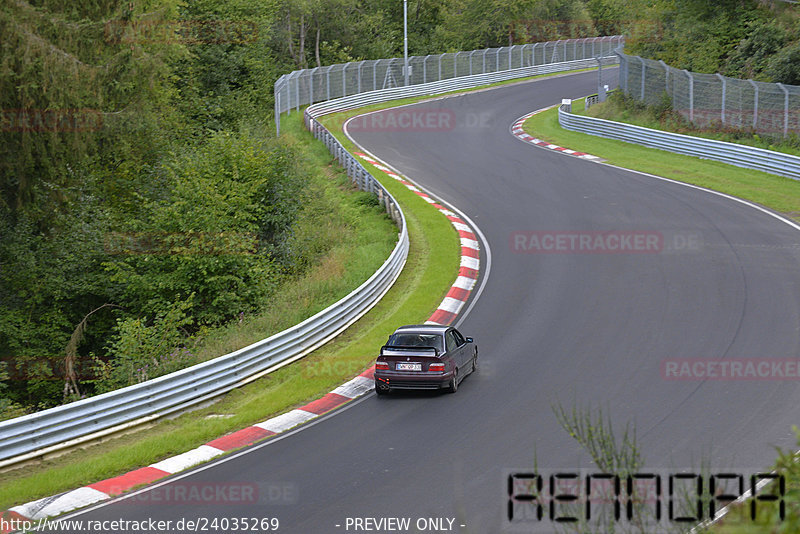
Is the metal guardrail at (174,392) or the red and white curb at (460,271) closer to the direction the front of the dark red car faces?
the red and white curb

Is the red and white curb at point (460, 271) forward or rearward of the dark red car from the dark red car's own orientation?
forward

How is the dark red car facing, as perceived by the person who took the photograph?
facing away from the viewer and to the right of the viewer

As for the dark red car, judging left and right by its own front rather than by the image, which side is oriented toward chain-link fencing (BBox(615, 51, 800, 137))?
front

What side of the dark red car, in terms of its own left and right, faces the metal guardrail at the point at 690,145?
front

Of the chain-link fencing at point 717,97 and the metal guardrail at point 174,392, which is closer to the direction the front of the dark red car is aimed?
the chain-link fencing
